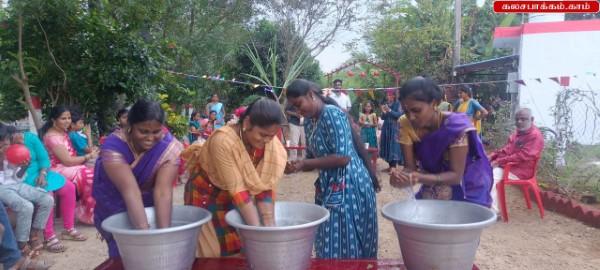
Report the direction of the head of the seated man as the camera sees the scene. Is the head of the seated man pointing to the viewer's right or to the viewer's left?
to the viewer's left

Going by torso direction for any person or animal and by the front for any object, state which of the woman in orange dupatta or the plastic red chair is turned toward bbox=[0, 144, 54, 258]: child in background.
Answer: the plastic red chair

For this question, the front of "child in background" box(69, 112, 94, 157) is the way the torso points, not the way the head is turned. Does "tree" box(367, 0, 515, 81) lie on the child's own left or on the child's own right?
on the child's own left

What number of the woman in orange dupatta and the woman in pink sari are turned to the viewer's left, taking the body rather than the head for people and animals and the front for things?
0

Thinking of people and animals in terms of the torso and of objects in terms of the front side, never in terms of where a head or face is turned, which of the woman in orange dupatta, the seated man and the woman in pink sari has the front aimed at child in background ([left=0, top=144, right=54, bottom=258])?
the seated man

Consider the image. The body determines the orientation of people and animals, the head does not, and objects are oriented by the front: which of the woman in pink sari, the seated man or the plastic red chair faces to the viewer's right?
the woman in pink sari

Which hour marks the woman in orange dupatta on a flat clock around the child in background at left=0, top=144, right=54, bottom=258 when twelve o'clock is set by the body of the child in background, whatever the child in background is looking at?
The woman in orange dupatta is roughly at 1 o'clock from the child in background.

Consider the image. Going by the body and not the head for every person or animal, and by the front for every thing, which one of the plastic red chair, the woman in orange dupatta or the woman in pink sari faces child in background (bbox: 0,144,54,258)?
the plastic red chair

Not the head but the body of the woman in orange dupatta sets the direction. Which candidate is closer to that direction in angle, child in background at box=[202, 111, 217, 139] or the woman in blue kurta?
the woman in blue kurta

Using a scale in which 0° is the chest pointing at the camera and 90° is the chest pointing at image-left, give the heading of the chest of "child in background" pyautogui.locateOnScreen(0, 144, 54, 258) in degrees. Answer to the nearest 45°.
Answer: approximately 315°

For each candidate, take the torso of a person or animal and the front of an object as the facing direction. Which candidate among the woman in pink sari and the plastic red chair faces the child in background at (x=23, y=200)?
the plastic red chair
